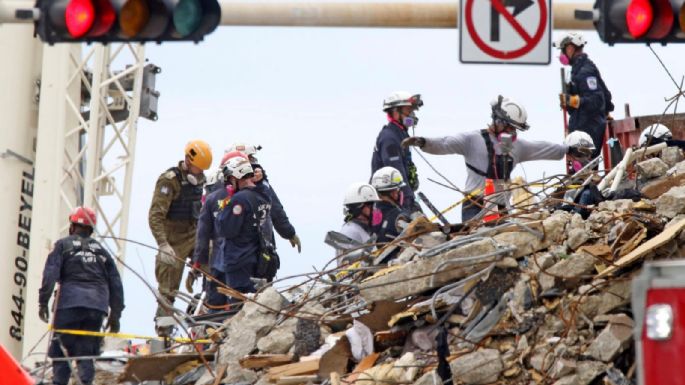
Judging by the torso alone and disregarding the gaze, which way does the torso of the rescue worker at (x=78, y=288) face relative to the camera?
away from the camera

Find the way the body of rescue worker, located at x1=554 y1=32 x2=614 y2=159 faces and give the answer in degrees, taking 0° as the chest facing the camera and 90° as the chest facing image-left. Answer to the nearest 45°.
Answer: approximately 90°

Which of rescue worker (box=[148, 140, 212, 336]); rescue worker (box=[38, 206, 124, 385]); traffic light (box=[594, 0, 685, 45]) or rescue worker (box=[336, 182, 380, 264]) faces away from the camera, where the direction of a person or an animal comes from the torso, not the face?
rescue worker (box=[38, 206, 124, 385])

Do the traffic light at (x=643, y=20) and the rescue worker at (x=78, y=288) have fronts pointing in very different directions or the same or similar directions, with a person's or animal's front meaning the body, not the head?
very different directions

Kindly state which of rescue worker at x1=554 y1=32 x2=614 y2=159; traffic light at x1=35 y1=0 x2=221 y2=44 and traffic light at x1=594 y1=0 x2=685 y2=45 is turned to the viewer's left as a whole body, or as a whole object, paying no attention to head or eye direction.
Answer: the rescue worker

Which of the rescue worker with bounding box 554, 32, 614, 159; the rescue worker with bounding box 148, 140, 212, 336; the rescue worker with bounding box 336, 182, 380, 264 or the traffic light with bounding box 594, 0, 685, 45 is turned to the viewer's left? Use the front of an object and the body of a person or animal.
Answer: the rescue worker with bounding box 554, 32, 614, 159

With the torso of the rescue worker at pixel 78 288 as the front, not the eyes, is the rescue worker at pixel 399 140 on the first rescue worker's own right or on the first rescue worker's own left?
on the first rescue worker's own right

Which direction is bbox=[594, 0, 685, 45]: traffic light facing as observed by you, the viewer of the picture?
facing the viewer and to the right of the viewer

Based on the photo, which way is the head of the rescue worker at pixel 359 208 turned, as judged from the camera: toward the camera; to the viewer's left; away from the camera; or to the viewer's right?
to the viewer's right
